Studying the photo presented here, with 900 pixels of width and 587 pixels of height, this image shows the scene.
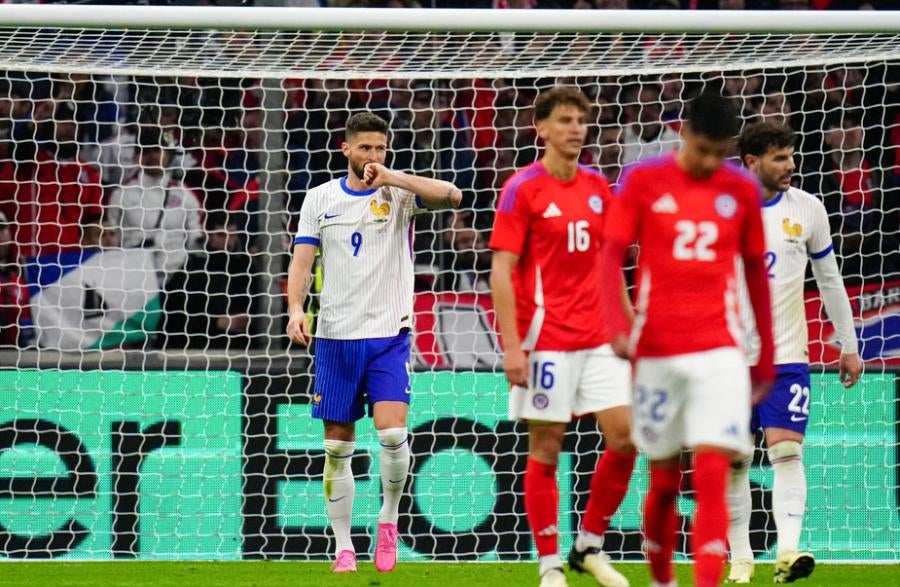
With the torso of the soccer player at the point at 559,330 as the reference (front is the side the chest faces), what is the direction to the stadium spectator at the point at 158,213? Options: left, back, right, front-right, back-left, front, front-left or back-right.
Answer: back

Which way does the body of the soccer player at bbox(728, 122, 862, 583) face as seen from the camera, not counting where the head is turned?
toward the camera

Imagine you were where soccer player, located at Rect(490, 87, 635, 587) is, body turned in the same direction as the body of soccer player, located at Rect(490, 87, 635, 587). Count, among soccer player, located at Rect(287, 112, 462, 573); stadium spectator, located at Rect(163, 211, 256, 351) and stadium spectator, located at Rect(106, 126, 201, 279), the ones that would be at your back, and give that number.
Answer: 3

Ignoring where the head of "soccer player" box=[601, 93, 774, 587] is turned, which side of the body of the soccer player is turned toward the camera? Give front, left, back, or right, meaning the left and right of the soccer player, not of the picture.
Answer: front

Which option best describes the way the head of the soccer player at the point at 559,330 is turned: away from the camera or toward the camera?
toward the camera

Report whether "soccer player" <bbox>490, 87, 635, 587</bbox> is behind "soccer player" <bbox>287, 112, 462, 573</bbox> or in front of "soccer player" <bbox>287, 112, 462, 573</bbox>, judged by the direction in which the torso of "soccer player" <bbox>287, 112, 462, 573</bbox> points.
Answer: in front

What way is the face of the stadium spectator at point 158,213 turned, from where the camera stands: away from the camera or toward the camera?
toward the camera

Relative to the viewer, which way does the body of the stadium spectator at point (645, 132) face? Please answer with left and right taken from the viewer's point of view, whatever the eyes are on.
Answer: facing the viewer

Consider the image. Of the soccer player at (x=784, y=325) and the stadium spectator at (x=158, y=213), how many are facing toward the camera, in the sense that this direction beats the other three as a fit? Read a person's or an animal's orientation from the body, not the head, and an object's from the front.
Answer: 2

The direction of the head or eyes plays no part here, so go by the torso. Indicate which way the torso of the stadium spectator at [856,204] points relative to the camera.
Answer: toward the camera

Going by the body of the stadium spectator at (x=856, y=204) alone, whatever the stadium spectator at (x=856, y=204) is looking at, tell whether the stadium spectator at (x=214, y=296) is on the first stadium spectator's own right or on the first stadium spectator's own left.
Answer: on the first stadium spectator's own right

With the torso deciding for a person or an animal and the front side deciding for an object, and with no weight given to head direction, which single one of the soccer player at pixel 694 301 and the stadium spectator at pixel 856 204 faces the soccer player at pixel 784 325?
the stadium spectator
